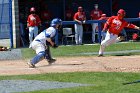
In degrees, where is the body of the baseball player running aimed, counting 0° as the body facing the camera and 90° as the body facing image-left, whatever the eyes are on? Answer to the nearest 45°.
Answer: approximately 45°

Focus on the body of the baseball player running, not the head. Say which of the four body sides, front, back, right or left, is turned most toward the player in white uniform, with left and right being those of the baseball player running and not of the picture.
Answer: front

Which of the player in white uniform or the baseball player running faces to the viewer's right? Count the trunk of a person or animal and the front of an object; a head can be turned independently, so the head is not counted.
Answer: the player in white uniform

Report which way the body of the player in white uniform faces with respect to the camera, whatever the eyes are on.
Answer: to the viewer's right

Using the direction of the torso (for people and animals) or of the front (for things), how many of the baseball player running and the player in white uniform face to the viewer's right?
1
